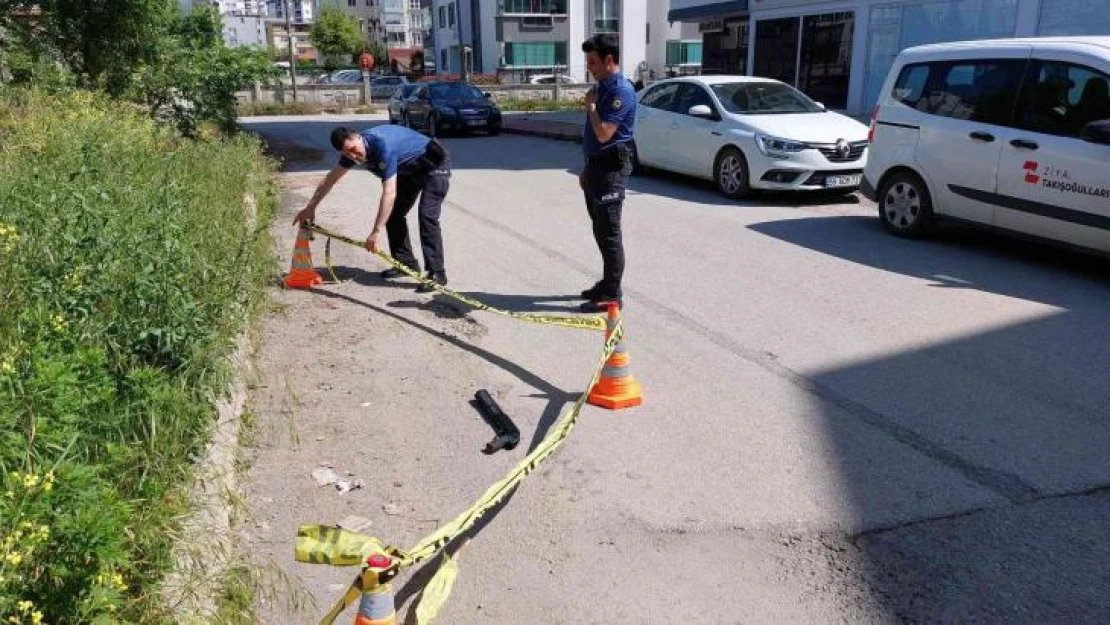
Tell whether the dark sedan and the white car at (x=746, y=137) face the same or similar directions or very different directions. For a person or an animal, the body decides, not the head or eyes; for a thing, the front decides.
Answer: same or similar directions

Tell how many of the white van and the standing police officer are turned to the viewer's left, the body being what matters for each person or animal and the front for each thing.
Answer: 1

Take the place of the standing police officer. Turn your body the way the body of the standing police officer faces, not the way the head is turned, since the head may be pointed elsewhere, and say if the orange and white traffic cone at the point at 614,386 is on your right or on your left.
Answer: on your left

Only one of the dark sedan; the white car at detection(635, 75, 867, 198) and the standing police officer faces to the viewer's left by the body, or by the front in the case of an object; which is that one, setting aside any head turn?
the standing police officer

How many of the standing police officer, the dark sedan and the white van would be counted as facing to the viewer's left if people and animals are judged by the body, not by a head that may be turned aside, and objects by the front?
1

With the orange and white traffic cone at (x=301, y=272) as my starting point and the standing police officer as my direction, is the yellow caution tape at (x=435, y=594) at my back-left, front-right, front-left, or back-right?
front-right

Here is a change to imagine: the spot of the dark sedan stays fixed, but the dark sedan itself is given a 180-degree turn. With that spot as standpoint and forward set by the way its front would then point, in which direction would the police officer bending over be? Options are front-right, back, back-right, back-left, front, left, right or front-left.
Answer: back-left

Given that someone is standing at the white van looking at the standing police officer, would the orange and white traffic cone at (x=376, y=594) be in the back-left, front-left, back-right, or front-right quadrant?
front-left

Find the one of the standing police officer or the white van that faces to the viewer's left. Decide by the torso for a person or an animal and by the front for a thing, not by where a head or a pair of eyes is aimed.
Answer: the standing police officer

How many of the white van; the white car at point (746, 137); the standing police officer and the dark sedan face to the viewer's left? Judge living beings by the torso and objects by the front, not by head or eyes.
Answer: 1

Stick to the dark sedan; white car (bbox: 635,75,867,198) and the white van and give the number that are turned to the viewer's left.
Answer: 0

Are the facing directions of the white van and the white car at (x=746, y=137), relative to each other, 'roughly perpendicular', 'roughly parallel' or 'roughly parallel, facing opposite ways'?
roughly parallel

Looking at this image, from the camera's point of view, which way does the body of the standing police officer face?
to the viewer's left

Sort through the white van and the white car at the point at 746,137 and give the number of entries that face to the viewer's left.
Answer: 0

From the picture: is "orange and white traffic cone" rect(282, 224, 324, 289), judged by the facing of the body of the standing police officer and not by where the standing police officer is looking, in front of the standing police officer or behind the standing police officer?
in front

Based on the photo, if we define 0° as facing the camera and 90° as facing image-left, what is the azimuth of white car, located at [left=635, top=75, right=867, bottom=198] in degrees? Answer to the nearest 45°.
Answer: approximately 315°

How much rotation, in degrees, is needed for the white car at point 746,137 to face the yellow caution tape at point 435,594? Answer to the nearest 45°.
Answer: approximately 45° to its right

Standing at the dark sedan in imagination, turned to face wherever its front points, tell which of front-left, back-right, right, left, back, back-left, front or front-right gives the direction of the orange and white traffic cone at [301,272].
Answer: front-right

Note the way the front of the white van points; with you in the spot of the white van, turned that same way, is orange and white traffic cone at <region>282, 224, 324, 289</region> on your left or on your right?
on your right
